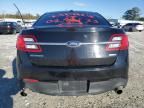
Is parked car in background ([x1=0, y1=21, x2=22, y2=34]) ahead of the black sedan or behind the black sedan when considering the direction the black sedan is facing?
ahead

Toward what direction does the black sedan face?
away from the camera
